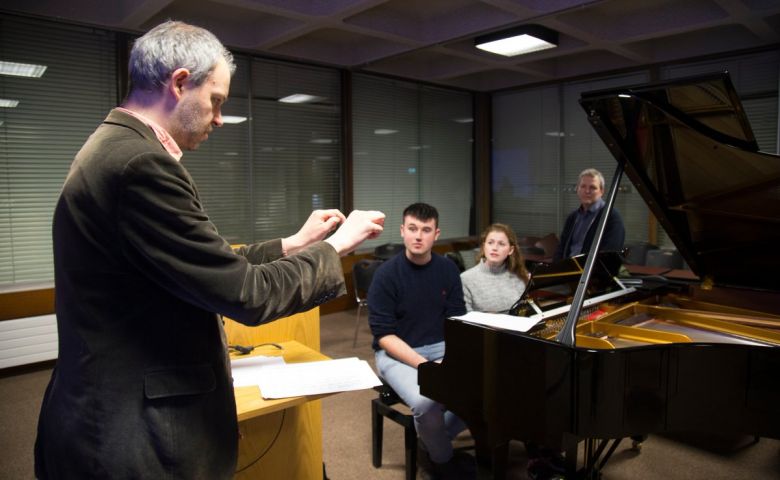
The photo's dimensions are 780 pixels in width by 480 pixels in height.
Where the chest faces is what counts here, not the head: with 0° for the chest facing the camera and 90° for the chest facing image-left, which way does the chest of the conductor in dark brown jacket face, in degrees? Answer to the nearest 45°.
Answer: approximately 270°

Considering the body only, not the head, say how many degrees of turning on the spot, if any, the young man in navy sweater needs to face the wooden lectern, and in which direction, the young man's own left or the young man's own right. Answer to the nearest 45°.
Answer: approximately 90° to the young man's own right

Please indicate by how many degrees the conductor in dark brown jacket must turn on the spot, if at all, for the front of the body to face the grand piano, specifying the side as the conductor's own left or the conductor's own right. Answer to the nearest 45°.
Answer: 0° — they already face it

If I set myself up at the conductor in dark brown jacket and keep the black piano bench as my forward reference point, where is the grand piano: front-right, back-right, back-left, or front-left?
front-right

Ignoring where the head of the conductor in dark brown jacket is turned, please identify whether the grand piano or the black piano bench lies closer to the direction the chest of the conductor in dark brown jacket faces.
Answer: the grand piano

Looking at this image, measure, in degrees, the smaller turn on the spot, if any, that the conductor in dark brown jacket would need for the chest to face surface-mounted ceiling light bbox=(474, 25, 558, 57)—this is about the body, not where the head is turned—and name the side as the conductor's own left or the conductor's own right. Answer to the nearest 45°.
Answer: approximately 45° to the conductor's own left

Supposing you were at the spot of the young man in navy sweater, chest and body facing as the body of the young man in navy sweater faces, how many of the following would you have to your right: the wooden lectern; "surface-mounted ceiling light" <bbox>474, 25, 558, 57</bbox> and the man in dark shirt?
1
